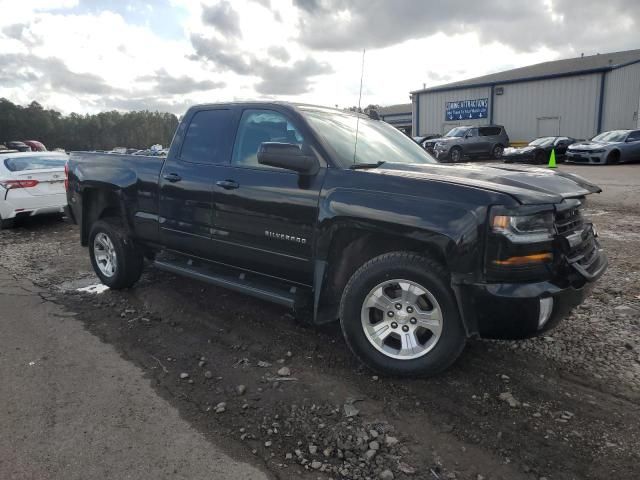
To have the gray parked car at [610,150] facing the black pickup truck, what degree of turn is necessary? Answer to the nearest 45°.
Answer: approximately 45° to its left

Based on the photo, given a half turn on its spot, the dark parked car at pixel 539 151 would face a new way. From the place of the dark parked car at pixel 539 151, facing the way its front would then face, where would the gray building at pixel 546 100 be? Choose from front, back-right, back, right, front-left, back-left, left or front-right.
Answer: front-left

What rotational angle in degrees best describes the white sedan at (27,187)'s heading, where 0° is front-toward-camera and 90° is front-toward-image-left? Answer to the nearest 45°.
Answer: approximately 135°

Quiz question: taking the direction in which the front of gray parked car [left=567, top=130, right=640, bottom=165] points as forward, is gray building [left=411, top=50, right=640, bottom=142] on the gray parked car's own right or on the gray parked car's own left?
on the gray parked car's own right

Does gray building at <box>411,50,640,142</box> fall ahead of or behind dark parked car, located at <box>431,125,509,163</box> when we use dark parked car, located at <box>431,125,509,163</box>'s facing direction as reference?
behind

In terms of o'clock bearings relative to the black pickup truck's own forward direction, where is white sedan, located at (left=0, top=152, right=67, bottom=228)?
The white sedan is roughly at 6 o'clock from the black pickup truck.
